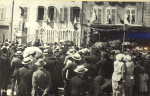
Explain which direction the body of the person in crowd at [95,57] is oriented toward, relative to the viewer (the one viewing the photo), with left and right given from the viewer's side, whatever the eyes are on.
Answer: facing away from the viewer

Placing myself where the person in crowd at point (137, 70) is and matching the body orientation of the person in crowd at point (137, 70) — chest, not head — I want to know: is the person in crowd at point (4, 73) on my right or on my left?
on my left

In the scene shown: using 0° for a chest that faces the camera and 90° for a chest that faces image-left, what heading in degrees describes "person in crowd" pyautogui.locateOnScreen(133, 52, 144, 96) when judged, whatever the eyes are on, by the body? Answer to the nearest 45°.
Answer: approximately 180°

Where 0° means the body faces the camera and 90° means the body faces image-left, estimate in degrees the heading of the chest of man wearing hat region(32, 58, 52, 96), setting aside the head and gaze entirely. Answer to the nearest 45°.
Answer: approximately 180°

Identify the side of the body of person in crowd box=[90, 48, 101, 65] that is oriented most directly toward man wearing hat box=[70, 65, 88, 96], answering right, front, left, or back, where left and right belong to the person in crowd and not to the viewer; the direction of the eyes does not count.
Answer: back

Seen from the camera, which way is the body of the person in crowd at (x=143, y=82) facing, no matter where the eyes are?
away from the camera

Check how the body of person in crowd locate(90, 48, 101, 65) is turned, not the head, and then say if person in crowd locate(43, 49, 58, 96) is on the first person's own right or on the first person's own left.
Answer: on the first person's own left
